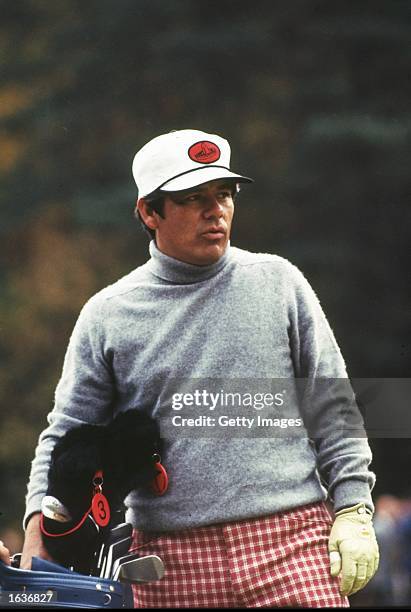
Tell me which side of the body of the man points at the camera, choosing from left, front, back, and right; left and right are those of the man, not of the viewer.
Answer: front

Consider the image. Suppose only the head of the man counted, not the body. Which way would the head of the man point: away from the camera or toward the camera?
toward the camera
